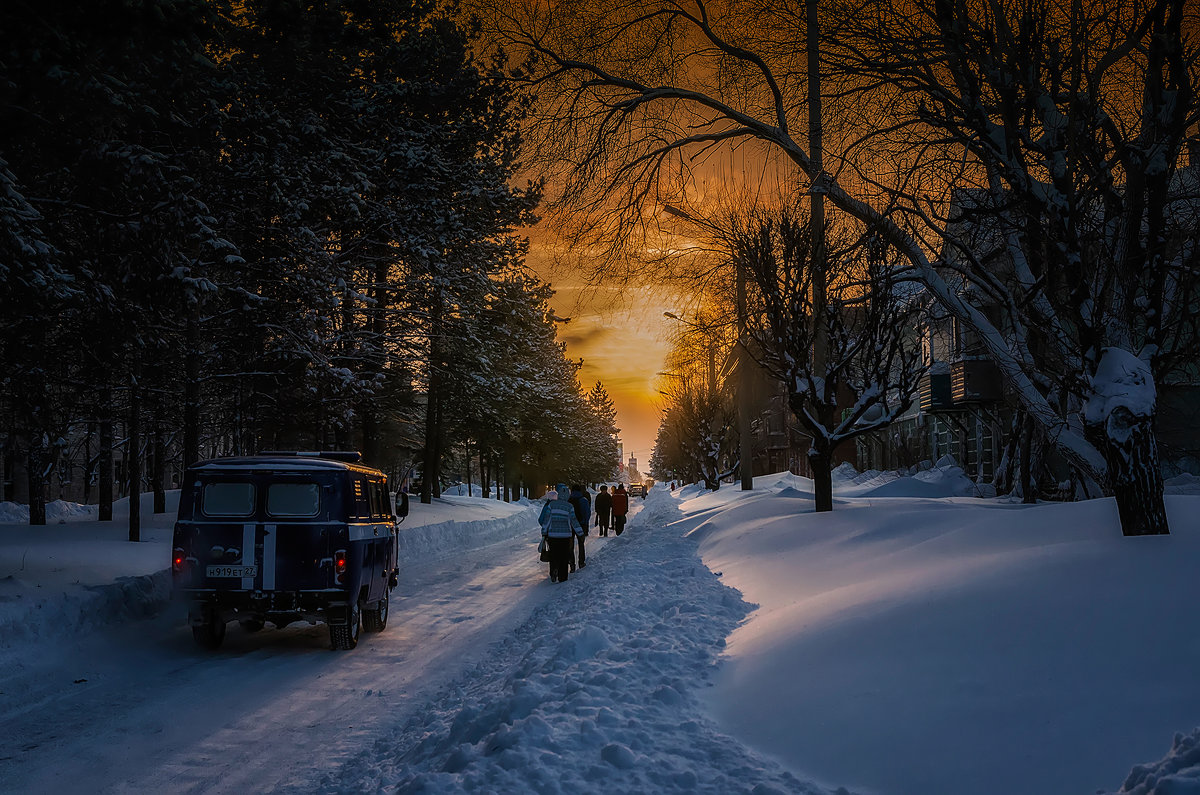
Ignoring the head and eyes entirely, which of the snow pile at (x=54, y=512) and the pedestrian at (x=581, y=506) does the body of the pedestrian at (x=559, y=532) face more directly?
the pedestrian

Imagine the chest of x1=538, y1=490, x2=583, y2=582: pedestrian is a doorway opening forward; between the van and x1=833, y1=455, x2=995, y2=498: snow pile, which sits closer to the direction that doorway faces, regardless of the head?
the snow pile

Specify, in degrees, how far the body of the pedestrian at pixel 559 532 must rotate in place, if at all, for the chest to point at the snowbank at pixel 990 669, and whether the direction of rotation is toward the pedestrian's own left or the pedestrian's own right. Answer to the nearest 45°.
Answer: approximately 180°

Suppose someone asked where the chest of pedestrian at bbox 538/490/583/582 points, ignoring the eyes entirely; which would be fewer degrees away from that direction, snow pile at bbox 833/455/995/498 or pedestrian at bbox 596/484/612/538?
the pedestrian

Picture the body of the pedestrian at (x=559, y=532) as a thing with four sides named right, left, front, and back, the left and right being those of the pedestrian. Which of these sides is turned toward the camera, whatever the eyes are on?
back

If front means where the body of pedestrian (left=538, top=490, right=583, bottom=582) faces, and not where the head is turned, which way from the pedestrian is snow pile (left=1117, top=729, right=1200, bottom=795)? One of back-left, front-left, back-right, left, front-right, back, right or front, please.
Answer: back

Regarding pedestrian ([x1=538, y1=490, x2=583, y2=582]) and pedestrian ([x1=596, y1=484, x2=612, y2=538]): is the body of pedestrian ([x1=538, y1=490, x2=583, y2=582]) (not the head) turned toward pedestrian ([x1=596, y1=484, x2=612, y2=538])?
yes

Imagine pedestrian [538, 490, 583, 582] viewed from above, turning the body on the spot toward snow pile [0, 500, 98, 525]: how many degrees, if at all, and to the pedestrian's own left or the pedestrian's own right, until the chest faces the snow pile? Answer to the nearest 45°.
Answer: approximately 45° to the pedestrian's own left
